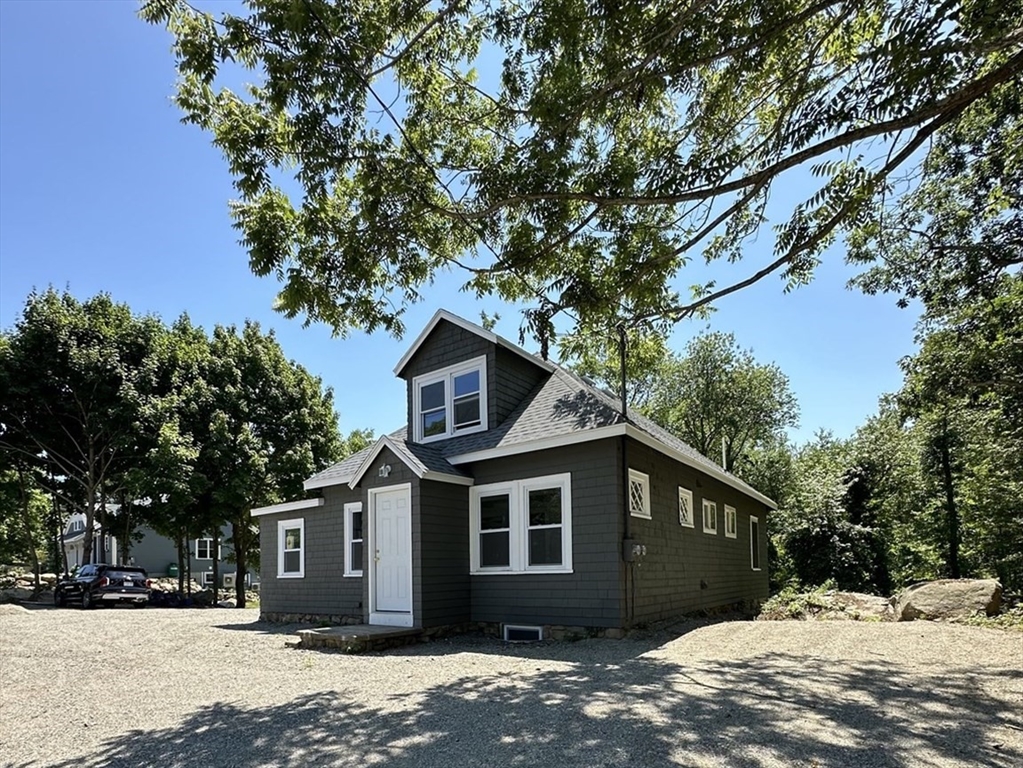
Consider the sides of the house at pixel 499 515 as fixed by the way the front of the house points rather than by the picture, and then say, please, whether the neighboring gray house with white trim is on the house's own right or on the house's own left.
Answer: on the house's own right

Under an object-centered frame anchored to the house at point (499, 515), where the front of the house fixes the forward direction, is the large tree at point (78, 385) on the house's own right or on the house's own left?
on the house's own right

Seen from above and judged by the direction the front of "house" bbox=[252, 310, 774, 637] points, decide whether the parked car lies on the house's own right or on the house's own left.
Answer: on the house's own right

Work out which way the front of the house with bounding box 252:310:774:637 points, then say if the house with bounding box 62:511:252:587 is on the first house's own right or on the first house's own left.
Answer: on the first house's own right

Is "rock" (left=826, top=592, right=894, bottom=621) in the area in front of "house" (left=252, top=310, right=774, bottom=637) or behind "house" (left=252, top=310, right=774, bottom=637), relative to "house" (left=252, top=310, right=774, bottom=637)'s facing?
behind

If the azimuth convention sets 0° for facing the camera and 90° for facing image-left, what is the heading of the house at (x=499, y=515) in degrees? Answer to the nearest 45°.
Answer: approximately 45°
